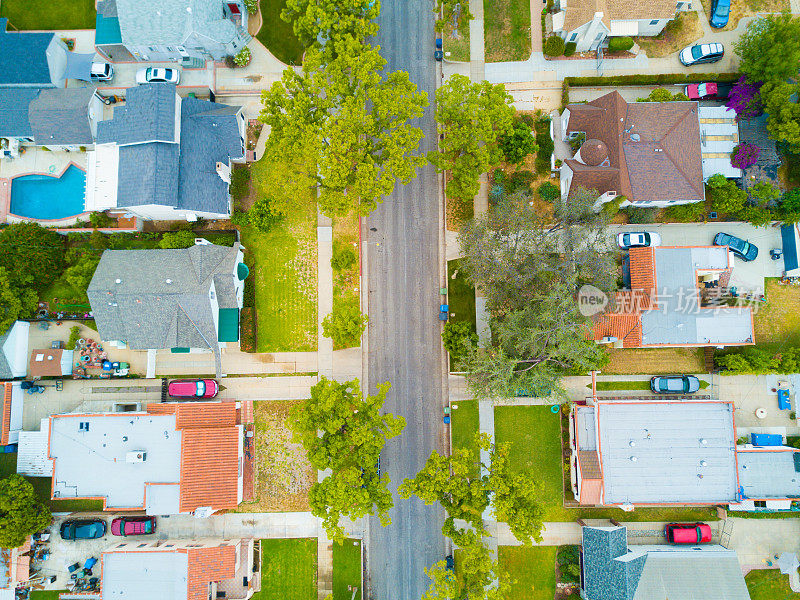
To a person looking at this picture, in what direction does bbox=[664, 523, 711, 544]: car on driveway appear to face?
facing to the right of the viewer

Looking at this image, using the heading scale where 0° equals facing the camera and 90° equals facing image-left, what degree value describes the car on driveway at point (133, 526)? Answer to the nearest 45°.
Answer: approximately 90°

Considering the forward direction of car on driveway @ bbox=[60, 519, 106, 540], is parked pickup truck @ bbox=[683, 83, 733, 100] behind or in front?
behind

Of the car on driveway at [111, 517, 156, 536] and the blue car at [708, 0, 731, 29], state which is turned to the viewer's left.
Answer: the car on driveway

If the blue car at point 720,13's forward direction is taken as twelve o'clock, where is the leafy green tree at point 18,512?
The leafy green tree is roughly at 8 o'clock from the blue car.

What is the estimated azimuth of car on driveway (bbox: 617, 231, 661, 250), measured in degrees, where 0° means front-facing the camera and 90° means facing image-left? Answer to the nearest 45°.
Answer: approximately 270°
